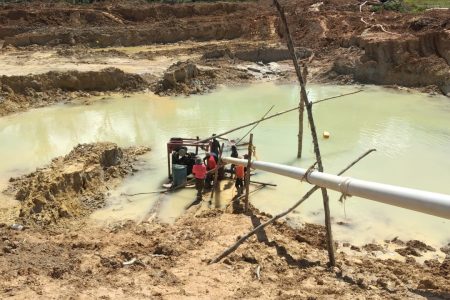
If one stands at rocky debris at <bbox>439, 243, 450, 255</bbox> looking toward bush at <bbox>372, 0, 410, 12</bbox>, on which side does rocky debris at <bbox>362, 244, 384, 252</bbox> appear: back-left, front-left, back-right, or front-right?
back-left

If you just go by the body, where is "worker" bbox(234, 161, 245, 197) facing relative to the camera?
away from the camera
